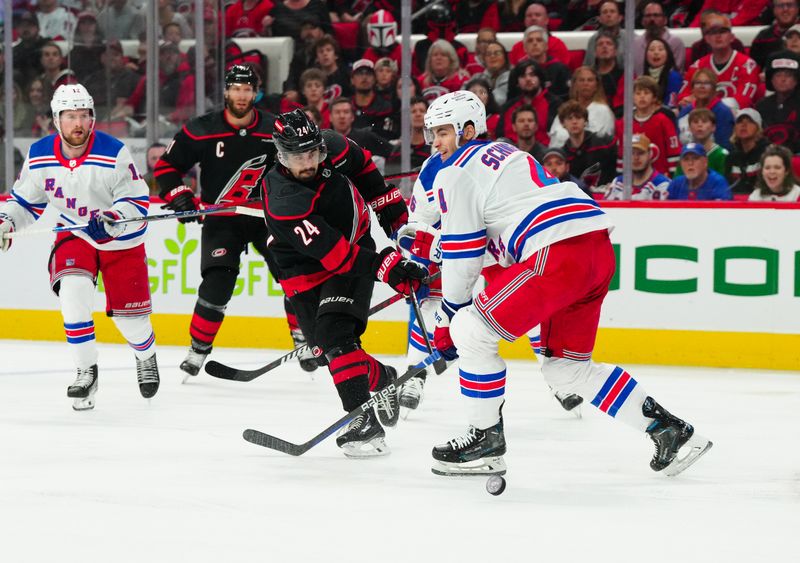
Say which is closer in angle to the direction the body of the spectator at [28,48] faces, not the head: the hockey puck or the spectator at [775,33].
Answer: the hockey puck

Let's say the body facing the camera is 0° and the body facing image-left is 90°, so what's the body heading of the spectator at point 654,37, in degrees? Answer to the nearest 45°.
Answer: approximately 0°

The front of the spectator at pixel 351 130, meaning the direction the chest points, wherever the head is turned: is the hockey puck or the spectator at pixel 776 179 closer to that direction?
the hockey puck

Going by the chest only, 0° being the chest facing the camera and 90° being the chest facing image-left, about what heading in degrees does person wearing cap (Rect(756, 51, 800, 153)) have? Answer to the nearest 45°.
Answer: approximately 0°

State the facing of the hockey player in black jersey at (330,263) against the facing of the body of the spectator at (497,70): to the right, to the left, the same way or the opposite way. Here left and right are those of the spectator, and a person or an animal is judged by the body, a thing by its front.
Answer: to the left
